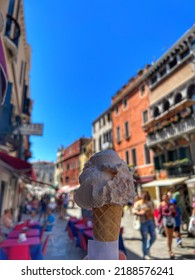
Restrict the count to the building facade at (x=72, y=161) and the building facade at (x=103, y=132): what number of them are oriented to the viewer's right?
0

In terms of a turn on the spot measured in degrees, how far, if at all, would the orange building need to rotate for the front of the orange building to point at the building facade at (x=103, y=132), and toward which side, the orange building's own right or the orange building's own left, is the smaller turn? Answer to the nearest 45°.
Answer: approximately 90° to the orange building's own right

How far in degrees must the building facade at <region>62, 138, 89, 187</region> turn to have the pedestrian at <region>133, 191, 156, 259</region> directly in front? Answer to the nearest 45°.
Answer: approximately 45° to its left

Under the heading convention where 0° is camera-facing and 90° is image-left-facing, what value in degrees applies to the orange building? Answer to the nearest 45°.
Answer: approximately 45°

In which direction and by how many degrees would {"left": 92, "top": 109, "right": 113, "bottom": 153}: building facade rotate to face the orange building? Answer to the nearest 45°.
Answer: approximately 45° to its left

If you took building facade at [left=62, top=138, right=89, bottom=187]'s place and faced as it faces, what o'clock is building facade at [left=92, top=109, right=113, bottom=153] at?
building facade at [left=92, top=109, right=113, bottom=153] is roughly at 10 o'clock from building facade at [left=62, top=138, right=89, bottom=187].

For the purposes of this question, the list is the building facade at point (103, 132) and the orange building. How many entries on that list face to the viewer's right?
0

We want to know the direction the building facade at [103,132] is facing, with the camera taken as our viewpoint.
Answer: facing the viewer and to the left of the viewer
